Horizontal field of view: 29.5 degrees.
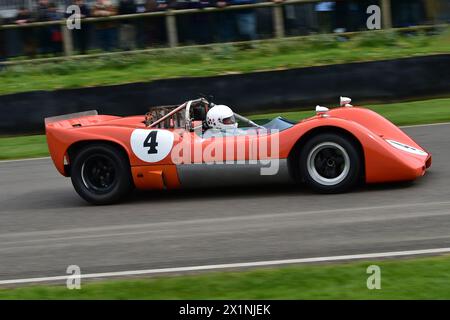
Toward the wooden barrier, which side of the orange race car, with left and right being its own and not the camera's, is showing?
left

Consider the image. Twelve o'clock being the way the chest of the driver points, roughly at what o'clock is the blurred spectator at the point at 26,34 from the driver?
The blurred spectator is roughly at 8 o'clock from the driver.

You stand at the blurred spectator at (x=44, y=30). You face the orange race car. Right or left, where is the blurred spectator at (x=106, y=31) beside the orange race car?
left

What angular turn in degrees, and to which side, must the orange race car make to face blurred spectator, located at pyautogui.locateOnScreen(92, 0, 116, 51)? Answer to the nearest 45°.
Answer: approximately 90° to its left

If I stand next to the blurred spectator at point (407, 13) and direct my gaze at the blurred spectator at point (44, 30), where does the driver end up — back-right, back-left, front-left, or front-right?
front-left

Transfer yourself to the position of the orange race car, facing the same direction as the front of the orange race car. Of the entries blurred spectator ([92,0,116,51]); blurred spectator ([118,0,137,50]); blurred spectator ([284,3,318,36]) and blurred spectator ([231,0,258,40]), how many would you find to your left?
4

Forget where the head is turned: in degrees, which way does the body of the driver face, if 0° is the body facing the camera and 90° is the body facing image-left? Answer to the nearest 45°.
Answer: approximately 270°

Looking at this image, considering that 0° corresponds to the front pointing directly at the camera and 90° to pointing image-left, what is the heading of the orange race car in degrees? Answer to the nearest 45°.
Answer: approximately 270°

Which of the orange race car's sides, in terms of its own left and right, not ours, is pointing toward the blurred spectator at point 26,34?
left
